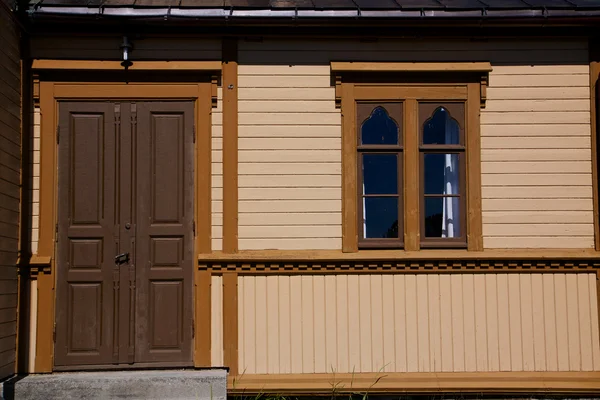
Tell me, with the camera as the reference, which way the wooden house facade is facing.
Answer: facing the viewer

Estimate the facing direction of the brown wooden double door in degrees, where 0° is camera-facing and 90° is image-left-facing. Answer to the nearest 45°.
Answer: approximately 0°
